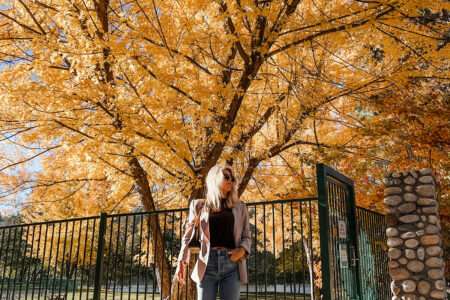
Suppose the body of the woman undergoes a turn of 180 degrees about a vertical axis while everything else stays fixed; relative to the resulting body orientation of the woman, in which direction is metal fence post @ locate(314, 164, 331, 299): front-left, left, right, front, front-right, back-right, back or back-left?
front-right

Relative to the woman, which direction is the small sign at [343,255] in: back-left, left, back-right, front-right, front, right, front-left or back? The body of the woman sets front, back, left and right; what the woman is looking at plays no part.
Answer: back-left

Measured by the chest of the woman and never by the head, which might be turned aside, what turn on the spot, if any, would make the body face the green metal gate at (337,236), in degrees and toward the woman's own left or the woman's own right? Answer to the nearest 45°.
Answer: approximately 135° to the woman's own left

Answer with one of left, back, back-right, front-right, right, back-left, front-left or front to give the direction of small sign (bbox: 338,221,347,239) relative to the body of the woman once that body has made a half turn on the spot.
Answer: front-right

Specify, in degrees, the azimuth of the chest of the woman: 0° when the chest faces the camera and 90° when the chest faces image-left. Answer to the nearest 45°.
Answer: approximately 0°

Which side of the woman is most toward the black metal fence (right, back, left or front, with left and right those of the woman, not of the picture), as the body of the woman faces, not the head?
back

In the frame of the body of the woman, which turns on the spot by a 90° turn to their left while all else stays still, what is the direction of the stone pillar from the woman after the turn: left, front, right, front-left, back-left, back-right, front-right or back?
front-left
